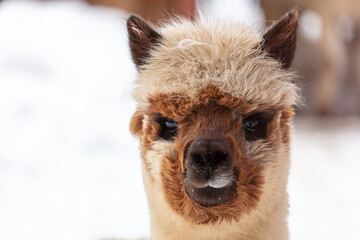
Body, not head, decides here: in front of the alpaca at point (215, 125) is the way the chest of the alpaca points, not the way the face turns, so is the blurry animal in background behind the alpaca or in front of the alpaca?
behind

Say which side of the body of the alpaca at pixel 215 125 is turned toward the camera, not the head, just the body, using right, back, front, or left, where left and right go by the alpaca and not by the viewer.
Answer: front
